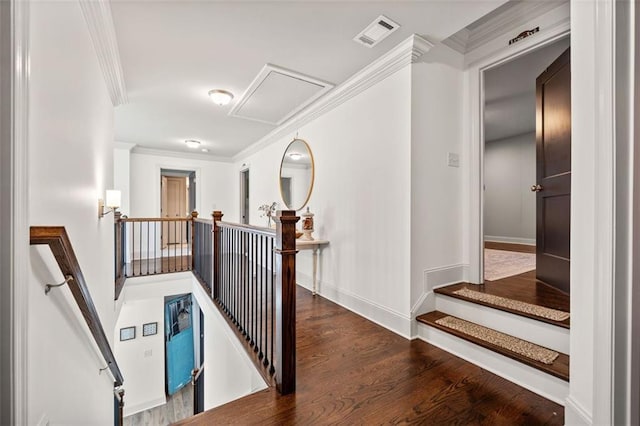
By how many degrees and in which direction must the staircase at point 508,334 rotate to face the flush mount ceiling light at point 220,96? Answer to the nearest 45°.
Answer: approximately 45° to its right

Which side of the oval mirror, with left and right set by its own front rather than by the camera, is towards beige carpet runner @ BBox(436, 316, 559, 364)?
left

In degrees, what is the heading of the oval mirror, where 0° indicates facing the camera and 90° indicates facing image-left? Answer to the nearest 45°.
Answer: approximately 45°

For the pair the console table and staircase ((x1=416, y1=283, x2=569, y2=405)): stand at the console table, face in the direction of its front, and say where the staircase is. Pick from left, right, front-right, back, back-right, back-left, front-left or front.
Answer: left

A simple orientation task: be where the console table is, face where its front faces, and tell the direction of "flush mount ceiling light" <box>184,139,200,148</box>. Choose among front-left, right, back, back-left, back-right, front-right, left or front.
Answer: right

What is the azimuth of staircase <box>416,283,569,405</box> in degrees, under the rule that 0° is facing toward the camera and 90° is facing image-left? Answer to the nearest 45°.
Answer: approximately 45°

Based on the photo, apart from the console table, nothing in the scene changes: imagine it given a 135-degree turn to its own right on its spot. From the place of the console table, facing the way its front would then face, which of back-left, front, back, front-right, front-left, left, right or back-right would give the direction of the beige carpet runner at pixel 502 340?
back-right

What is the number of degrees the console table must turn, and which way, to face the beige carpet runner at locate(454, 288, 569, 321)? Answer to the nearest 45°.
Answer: approximately 90° to its left
